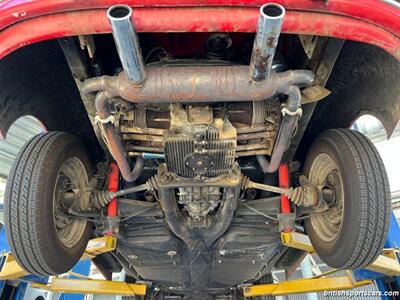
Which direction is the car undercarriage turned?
away from the camera
